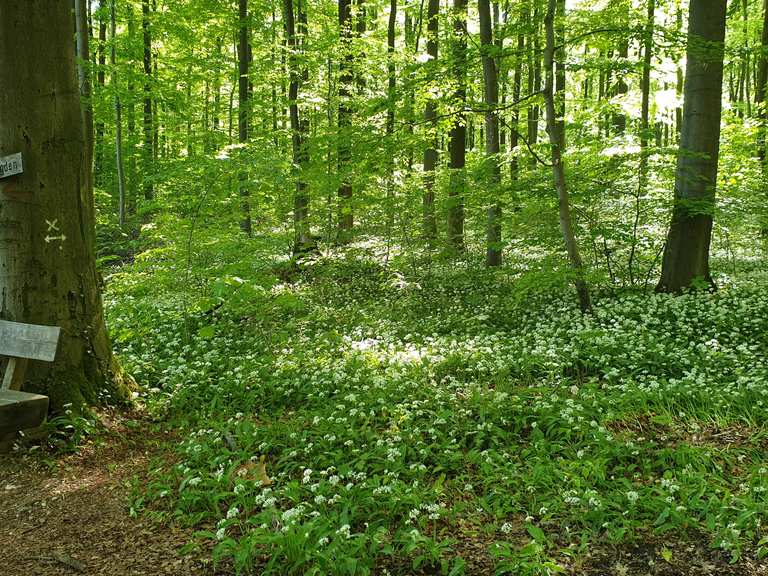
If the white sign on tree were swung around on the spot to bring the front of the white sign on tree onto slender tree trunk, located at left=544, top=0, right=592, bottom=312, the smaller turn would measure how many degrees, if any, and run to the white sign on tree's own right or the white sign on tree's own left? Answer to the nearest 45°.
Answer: approximately 90° to the white sign on tree's own left

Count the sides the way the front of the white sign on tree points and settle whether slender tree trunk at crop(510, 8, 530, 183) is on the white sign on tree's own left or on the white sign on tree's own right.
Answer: on the white sign on tree's own left

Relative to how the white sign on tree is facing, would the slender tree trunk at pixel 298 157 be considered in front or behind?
behind

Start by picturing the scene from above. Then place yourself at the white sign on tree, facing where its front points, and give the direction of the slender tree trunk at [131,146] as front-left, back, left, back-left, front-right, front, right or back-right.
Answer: back

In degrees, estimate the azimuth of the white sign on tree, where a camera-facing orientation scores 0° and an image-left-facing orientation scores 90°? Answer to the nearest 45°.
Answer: approximately 0°

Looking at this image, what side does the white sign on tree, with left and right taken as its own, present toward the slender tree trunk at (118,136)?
back
